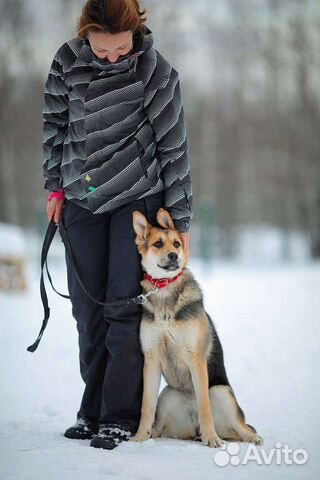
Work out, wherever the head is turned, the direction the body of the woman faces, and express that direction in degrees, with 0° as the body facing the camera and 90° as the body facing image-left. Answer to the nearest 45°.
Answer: approximately 0°
